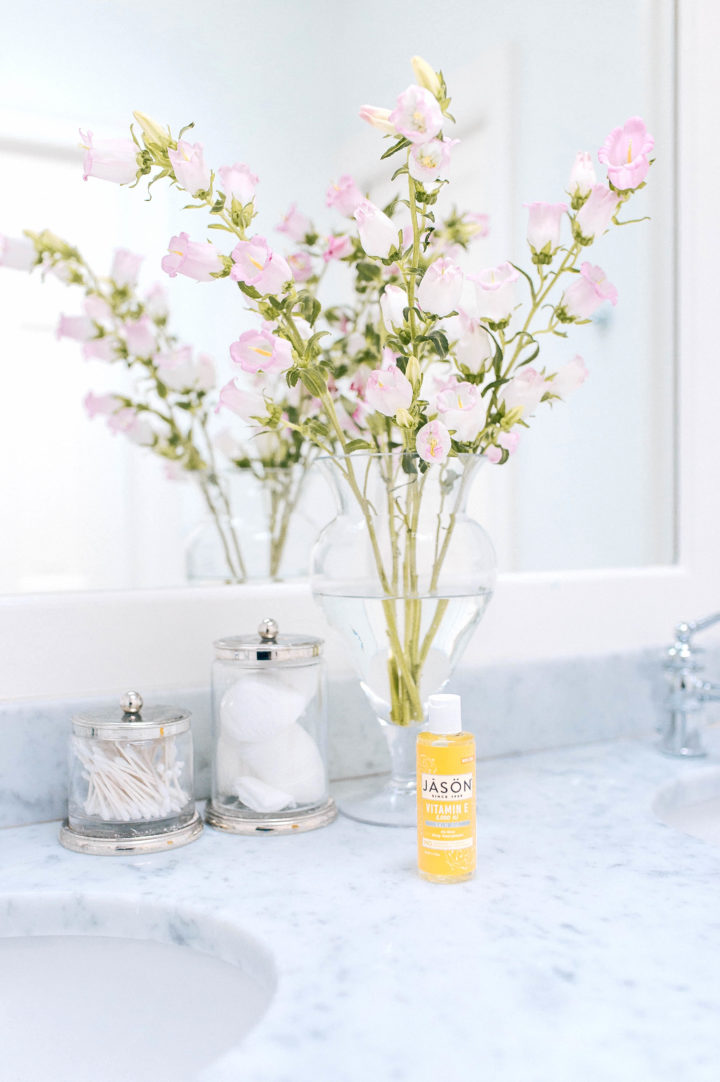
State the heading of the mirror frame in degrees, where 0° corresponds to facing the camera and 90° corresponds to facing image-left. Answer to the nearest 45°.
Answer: approximately 315°

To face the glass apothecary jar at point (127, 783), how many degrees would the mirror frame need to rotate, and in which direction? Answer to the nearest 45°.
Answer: approximately 90° to its right

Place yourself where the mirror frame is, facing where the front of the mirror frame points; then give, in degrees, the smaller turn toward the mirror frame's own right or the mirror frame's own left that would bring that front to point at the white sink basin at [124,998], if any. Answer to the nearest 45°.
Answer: approximately 90° to the mirror frame's own right
